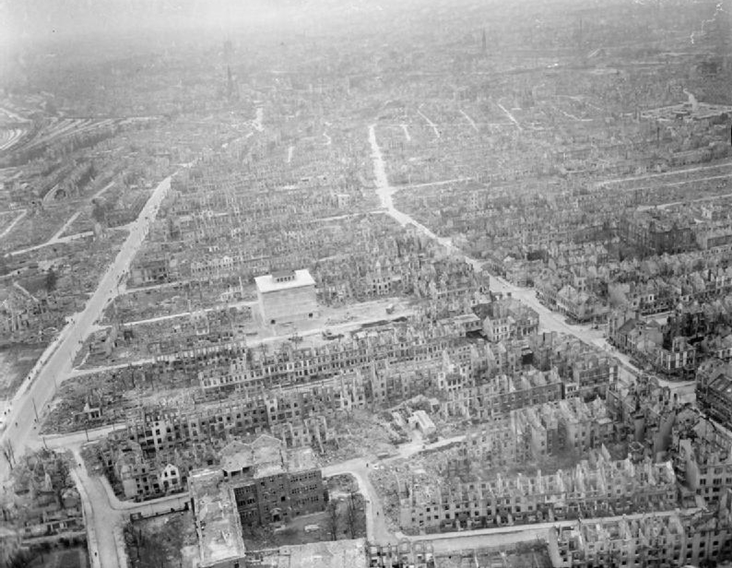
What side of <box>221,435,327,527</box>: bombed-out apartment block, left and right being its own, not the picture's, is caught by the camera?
front

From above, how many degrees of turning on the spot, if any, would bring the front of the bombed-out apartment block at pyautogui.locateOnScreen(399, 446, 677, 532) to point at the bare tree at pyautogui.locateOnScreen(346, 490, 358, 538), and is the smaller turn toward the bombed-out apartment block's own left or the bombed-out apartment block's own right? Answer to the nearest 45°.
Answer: approximately 90° to the bombed-out apartment block's own right

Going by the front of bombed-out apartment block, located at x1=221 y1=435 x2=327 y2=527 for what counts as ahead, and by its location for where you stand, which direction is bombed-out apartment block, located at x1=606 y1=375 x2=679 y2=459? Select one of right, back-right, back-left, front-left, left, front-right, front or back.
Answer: left

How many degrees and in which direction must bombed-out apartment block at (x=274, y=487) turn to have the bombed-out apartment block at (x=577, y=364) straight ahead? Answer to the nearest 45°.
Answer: approximately 135° to its left

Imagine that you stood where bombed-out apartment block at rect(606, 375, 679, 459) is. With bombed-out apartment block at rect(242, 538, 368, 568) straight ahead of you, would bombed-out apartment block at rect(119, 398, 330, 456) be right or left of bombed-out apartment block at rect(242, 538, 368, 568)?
right

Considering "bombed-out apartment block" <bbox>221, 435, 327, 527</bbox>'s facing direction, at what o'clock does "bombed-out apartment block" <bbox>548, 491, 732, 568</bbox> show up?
"bombed-out apartment block" <bbox>548, 491, 732, 568</bbox> is roughly at 10 o'clock from "bombed-out apartment block" <bbox>221, 435, 327, 527</bbox>.

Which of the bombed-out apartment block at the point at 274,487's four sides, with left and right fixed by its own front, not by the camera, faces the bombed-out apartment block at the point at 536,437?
left

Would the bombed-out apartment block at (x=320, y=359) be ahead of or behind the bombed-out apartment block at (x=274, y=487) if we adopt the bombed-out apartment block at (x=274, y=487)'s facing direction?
behind

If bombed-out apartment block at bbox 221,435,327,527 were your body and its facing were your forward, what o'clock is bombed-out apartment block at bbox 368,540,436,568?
bombed-out apartment block at bbox 368,540,436,568 is roughly at 11 o'clock from bombed-out apartment block at bbox 221,435,327,527.

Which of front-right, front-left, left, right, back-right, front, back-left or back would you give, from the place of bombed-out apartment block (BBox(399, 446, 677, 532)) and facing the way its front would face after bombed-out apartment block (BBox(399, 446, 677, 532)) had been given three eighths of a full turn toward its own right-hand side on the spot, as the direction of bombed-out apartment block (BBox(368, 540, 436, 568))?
left

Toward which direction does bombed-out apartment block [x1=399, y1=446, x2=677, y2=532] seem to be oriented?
toward the camera

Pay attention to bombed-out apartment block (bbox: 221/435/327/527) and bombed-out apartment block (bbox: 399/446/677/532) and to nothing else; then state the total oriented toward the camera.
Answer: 2

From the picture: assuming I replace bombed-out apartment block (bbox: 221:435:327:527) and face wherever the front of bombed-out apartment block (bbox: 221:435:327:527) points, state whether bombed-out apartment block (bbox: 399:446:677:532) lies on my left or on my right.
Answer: on my left

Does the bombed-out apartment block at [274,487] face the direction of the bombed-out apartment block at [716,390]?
no

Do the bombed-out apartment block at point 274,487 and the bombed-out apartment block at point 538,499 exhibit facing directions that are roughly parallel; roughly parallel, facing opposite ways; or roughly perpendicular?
roughly parallel

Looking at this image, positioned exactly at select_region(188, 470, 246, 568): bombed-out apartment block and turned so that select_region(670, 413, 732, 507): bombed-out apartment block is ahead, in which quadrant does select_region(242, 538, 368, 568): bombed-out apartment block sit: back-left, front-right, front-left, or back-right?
front-right

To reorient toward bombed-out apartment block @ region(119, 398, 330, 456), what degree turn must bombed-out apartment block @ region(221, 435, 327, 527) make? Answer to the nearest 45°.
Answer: approximately 180°

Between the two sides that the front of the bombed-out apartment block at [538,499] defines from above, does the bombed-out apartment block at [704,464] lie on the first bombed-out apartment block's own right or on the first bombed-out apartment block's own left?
on the first bombed-out apartment block's own left

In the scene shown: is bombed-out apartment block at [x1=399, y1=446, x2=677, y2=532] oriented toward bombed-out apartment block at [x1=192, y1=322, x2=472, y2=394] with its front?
no

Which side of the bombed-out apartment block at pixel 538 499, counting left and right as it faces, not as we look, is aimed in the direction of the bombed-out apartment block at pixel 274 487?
right
